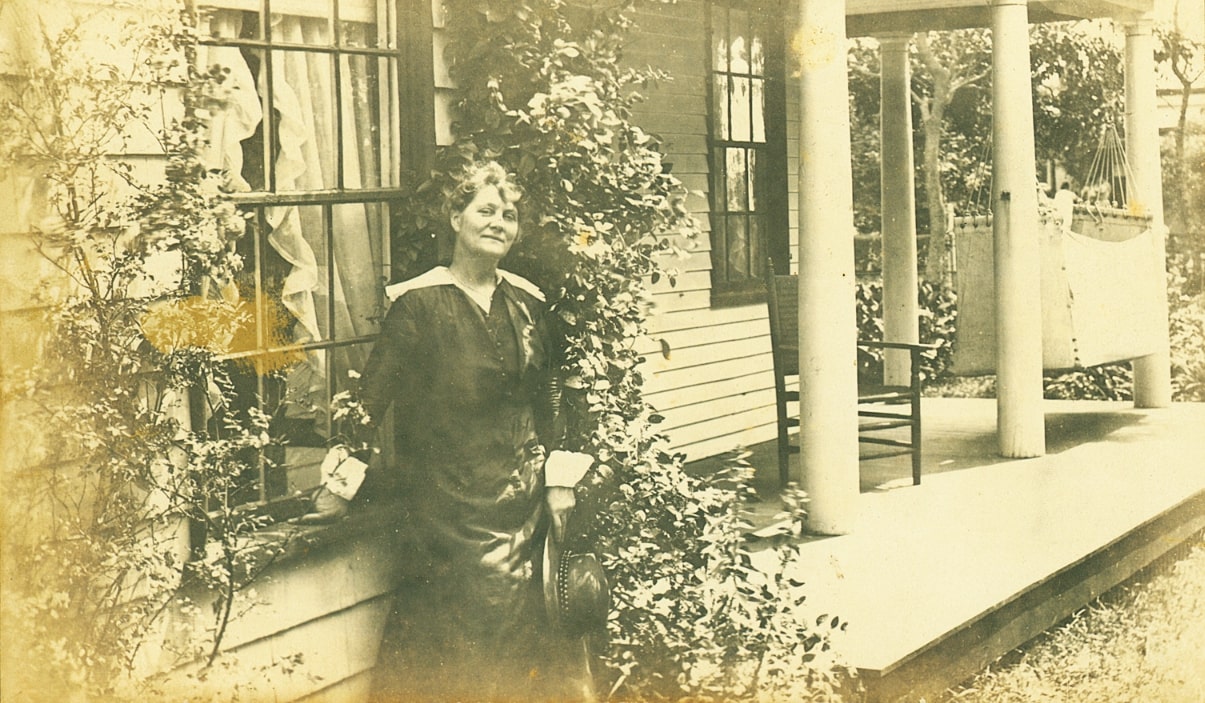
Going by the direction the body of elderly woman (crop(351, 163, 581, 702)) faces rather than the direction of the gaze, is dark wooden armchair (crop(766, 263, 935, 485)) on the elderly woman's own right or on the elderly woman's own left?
on the elderly woman's own left

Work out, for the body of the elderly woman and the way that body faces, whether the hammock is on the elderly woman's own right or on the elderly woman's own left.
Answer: on the elderly woman's own left

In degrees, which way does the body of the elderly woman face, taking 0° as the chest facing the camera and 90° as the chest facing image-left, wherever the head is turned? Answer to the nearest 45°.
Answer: approximately 315°

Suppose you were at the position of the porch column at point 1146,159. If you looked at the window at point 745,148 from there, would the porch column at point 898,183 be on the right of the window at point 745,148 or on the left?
right

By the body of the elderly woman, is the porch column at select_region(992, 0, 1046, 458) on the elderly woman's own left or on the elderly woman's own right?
on the elderly woman's own left

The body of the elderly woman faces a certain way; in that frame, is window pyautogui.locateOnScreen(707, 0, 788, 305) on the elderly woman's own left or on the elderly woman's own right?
on the elderly woman's own left

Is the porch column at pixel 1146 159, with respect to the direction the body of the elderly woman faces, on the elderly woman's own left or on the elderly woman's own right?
on the elderly woman's own left
